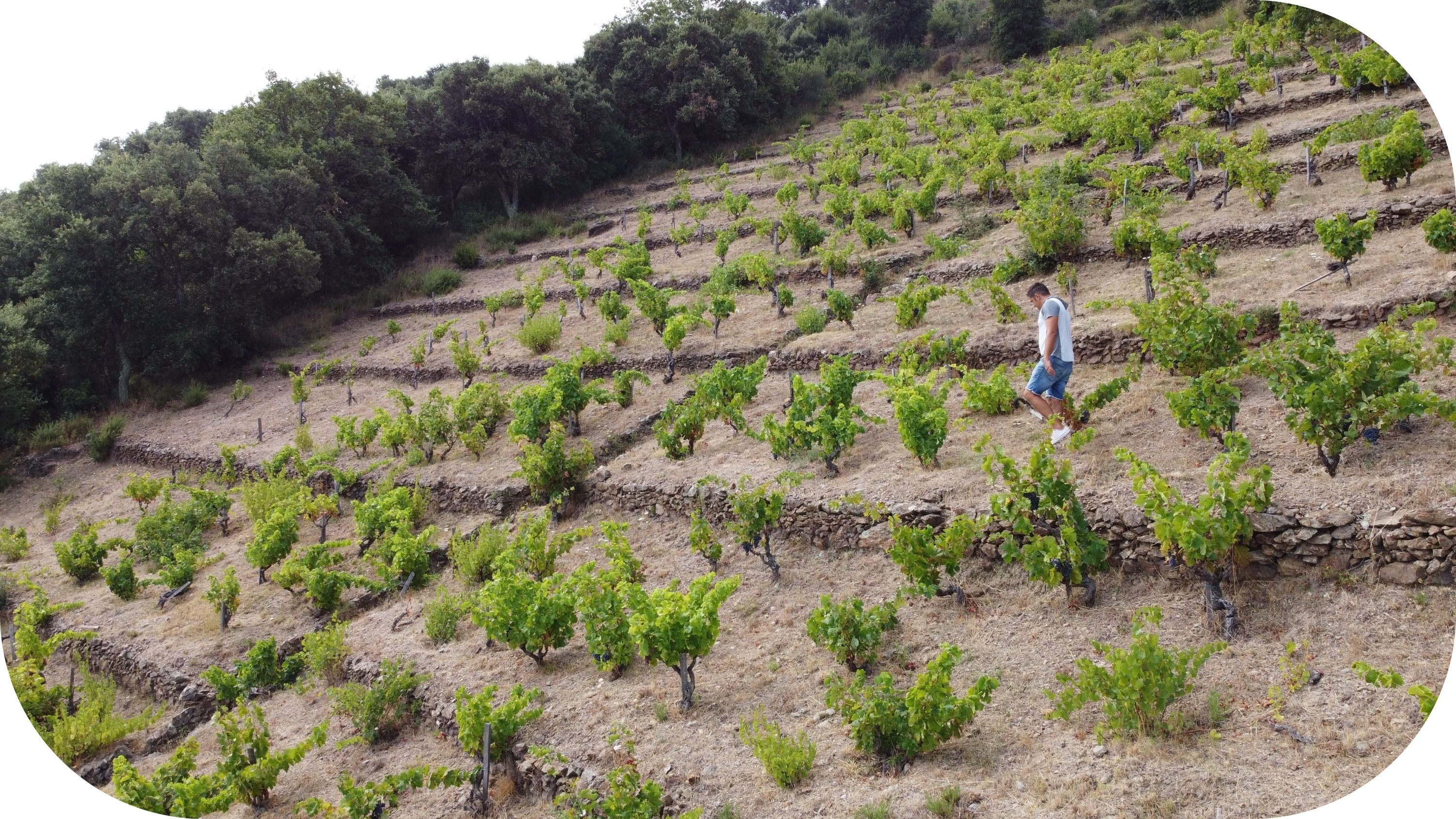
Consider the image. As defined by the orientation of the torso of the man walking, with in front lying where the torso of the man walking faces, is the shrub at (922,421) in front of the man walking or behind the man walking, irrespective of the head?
in front

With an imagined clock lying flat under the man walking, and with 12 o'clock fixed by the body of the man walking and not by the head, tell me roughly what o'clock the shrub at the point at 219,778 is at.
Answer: The shrub is roughly at 11 o'clock from the man walking.

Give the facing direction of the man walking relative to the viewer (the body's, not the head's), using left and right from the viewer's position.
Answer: facing to the left of the viewer

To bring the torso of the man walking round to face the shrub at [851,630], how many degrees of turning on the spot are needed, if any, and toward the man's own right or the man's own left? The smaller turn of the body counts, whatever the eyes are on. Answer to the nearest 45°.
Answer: approximately 45° to the man's own left

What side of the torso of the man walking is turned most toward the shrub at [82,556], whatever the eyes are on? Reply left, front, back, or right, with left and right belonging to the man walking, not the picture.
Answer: front

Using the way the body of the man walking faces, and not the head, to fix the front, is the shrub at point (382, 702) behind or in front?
in front

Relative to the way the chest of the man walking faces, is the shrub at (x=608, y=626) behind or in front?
in front

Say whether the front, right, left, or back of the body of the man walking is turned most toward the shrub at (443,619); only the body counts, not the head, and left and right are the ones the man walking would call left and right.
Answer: front

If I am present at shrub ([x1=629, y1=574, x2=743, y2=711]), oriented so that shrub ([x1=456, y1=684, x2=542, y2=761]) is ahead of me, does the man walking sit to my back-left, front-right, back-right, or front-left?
back-right
